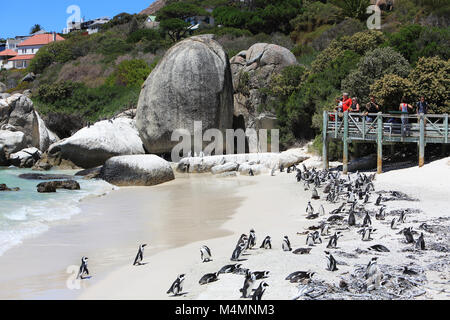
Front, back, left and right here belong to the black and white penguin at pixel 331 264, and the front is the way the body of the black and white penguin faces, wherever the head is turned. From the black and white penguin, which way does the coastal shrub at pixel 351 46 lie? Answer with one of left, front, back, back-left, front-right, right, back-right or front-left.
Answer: back-right

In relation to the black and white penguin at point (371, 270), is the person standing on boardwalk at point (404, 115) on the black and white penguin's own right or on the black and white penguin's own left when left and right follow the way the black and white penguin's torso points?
on the black and white penguin's own left

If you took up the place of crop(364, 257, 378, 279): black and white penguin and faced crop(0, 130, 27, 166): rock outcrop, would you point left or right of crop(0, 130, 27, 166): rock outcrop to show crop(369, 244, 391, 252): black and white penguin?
right

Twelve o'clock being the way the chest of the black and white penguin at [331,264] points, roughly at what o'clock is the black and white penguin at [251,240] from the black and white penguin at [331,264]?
the black and white penguin at [251,240] is roughly at 3 o'clock from the black and white penguin at [331,264].

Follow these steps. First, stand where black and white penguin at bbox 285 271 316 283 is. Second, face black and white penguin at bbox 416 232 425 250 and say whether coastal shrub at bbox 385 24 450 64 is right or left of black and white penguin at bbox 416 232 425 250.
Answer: left

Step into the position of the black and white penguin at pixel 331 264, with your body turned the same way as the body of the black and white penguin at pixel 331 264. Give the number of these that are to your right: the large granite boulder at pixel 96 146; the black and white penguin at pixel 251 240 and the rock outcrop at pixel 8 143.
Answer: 3

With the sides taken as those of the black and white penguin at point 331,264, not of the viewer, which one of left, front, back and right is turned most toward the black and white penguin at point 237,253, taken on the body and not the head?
right
